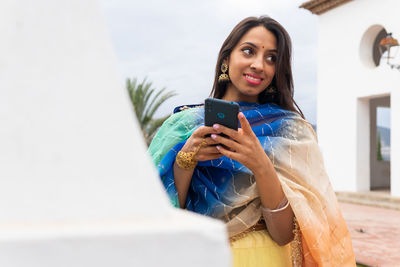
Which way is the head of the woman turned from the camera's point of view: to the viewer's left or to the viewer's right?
to the viewer's right

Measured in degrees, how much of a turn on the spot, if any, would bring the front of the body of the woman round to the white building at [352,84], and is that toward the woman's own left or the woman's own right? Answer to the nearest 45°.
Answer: approximately 180°

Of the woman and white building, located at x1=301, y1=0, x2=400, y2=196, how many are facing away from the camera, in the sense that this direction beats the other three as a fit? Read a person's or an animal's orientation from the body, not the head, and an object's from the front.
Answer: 0

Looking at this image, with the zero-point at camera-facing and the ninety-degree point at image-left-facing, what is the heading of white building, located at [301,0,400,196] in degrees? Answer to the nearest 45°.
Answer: approximately 45°

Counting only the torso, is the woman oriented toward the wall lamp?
no

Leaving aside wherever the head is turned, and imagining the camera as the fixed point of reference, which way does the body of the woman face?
toward the camera

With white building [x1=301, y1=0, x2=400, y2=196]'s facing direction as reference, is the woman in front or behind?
in front
